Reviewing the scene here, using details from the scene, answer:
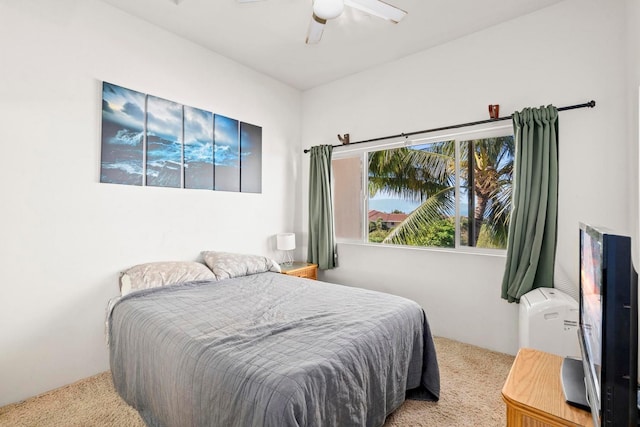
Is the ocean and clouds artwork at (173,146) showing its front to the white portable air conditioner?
yes

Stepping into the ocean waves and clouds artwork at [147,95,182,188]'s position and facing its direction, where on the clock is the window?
The window is roughly at 11 o'clock from the ocean waves and clouds artwork.

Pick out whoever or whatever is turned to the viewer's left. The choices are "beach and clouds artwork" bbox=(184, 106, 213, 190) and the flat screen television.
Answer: the flat screen television

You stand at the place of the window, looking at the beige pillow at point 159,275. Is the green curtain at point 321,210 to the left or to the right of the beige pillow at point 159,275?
right

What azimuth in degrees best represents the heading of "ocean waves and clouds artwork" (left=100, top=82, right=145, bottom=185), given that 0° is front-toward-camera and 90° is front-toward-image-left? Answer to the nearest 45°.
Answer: approximately 315°

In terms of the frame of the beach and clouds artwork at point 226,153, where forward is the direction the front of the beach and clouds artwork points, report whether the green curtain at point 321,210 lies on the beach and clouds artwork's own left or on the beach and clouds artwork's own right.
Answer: on the beach and clouds artwork's own left

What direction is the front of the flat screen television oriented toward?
to the viewer's left

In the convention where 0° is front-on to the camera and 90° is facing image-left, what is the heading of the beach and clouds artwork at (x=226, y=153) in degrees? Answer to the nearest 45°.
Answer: approximately 315°

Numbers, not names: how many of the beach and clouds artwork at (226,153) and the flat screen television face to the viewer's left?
1
